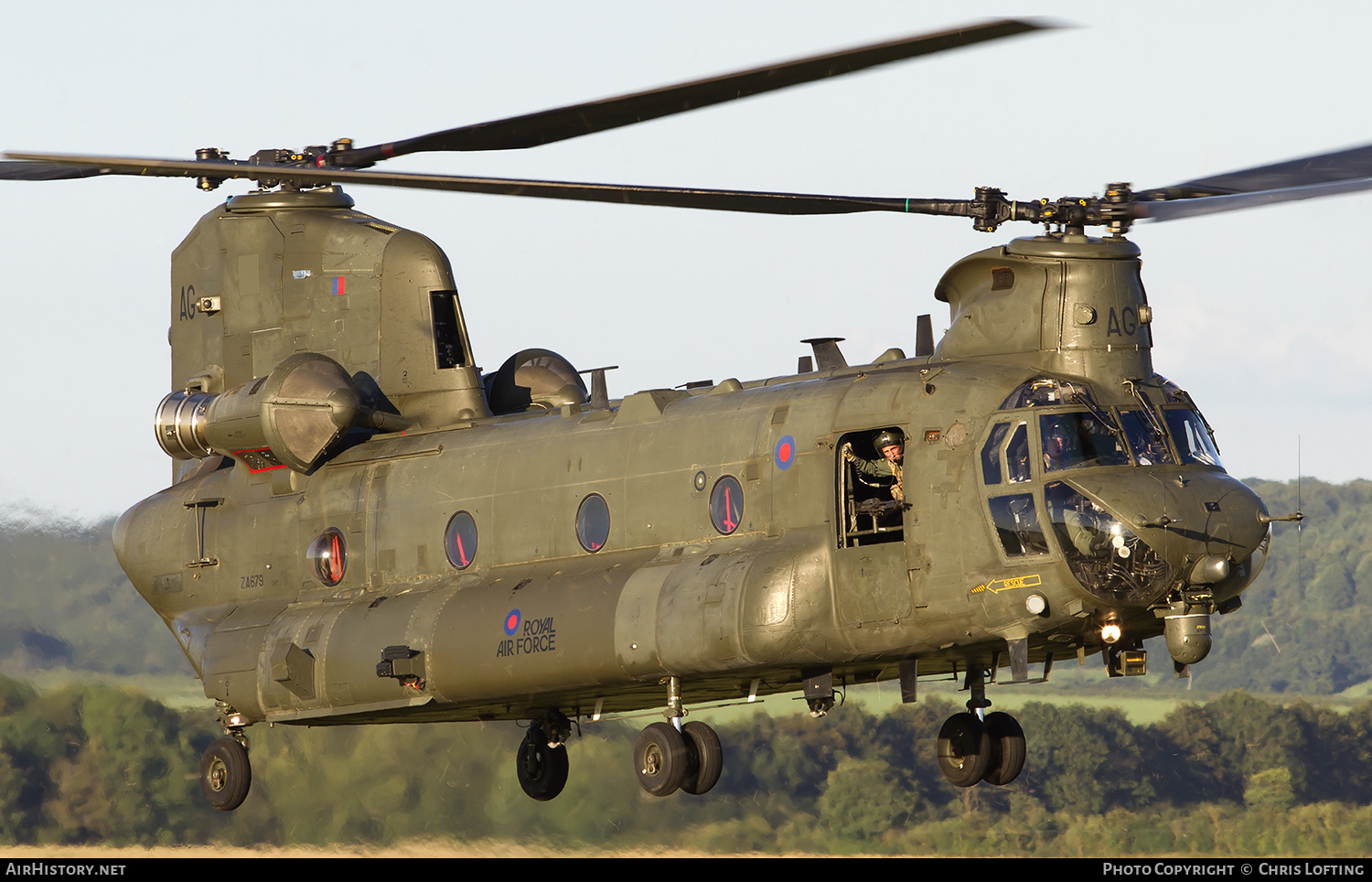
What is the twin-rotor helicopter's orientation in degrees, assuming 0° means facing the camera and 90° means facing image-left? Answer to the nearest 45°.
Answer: approximately 315°

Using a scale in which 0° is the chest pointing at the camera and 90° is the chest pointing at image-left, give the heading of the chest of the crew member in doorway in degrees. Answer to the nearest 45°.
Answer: approximately 0°
